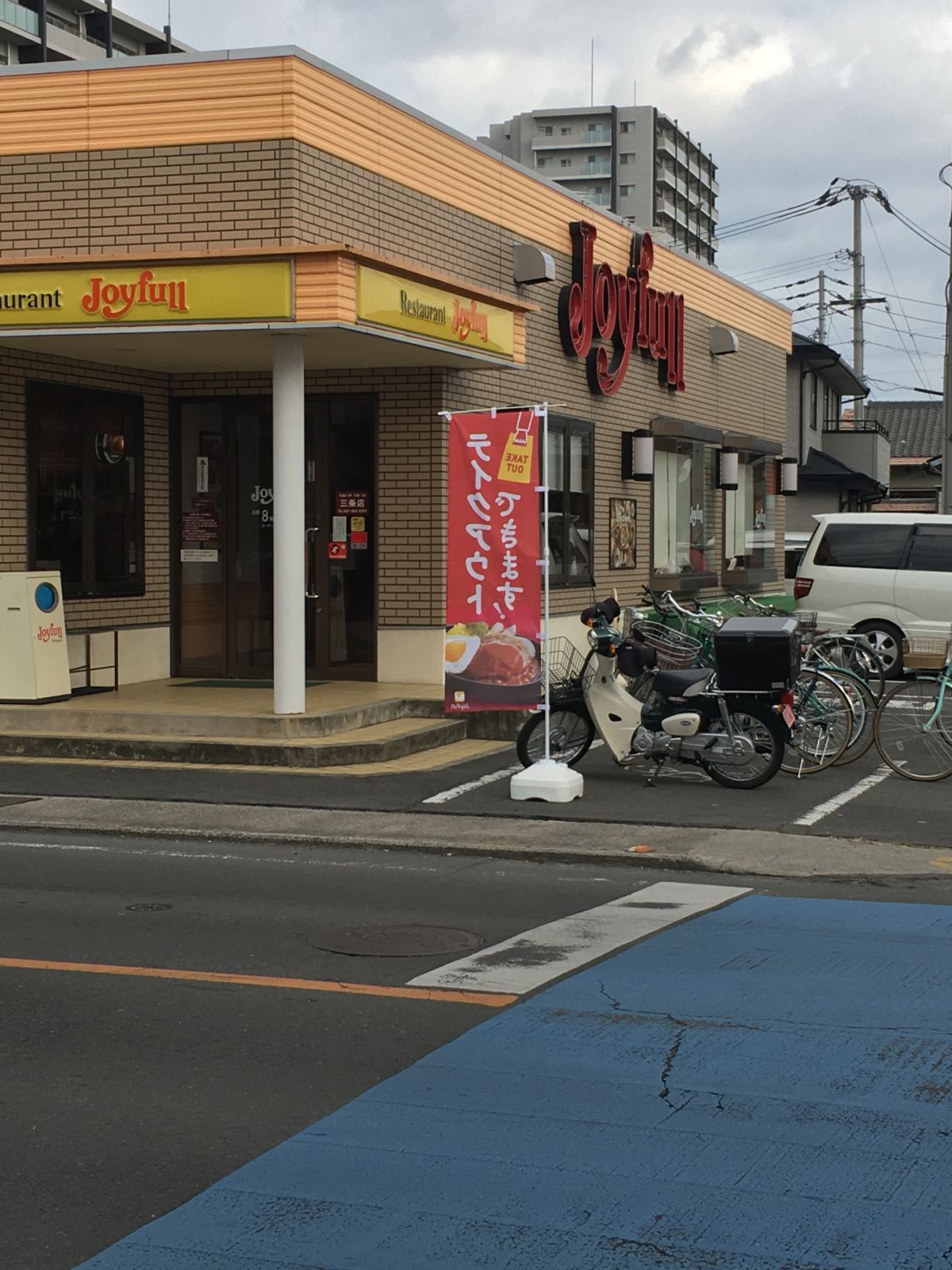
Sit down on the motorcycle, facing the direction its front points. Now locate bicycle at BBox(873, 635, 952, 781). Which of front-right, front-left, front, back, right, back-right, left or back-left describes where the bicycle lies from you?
back

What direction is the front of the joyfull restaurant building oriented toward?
toward the camera

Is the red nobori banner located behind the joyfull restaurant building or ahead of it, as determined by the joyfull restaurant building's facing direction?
ahead

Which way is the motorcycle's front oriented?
to the viewer's left

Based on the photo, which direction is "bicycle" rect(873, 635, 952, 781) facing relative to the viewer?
to the viewer's left

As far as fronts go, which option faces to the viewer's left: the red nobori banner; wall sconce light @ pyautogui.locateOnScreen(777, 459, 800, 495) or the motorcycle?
the motorcycle

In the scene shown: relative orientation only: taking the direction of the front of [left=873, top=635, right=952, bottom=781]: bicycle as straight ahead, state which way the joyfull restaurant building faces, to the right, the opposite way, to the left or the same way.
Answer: to the left

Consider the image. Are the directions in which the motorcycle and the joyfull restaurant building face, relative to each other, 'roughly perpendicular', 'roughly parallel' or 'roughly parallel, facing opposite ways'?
roughly perpendicular
